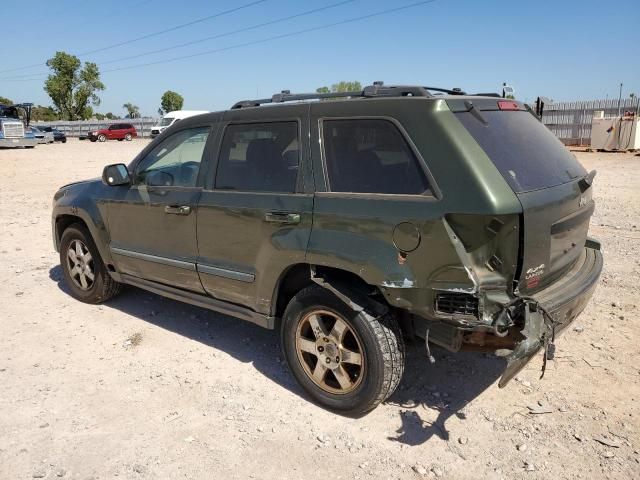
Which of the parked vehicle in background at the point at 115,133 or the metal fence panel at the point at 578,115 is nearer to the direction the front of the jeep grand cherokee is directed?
the parked vehicle in background

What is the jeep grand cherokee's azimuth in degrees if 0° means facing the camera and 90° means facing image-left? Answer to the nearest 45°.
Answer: approximately 135°

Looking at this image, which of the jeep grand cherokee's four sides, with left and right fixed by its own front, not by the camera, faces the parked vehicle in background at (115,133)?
front

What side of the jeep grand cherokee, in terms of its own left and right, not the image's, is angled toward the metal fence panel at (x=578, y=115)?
right

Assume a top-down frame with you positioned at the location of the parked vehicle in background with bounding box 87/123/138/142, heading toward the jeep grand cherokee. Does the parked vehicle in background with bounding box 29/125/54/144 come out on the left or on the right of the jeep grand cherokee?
right

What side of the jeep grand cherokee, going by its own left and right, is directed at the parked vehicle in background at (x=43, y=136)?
front

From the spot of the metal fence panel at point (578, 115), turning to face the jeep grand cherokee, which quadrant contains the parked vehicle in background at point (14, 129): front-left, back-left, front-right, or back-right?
front-right
